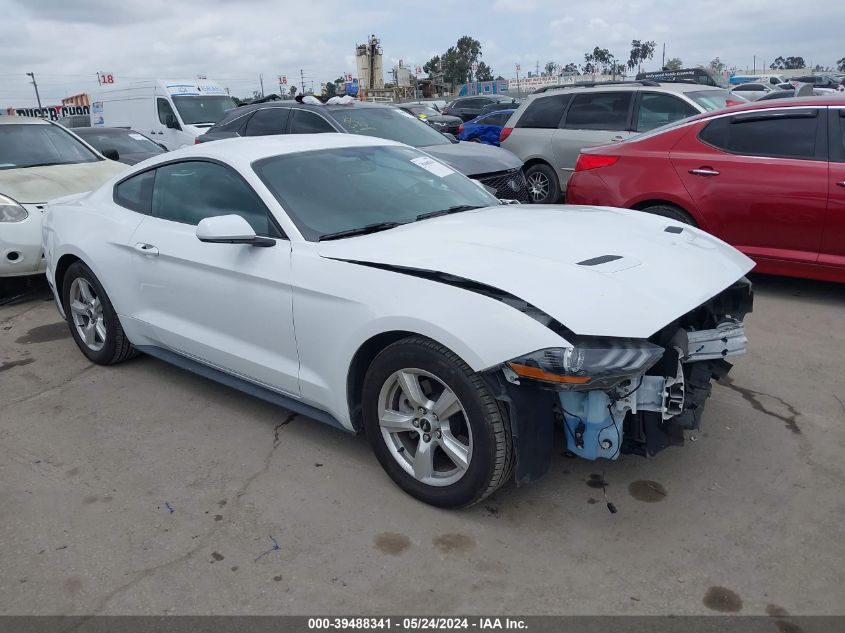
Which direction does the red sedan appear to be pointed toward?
to the viewer's right

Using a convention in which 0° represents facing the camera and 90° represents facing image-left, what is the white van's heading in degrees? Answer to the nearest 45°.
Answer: approximately 315°

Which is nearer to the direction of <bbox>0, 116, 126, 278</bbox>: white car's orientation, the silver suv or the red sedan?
the red sedan

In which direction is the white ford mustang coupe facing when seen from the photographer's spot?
facing the viewer and to the right of the viewer

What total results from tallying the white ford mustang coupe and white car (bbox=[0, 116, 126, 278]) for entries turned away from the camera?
0

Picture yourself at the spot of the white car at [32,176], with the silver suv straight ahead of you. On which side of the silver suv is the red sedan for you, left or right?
right

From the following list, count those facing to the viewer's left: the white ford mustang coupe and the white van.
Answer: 0

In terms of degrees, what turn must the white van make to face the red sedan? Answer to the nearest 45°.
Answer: approximately 45° to its right

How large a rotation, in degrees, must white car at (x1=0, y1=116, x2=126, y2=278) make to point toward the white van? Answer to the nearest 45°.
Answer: approximately 135° to its left
